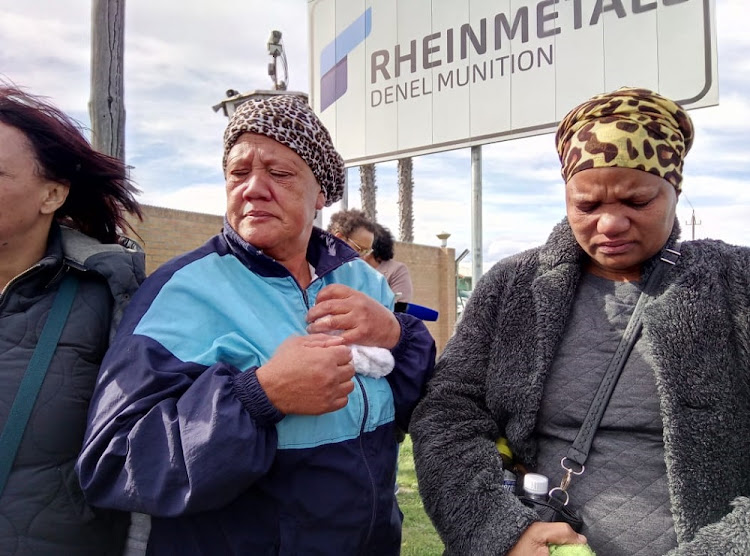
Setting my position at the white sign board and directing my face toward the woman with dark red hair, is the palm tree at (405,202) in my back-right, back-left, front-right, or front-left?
back-right

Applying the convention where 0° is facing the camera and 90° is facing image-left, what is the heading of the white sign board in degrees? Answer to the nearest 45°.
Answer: approximately 45°

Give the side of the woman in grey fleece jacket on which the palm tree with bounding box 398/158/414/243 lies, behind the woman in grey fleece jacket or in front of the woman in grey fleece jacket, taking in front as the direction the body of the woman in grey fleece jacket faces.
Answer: behind

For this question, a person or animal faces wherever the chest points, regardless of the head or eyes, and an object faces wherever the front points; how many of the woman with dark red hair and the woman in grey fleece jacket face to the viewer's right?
0

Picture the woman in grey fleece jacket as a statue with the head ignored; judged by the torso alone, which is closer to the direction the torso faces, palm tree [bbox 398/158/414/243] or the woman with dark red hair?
the woman with dark red hair

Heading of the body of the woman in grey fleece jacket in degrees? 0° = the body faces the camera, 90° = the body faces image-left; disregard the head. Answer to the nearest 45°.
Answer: approximately 0°

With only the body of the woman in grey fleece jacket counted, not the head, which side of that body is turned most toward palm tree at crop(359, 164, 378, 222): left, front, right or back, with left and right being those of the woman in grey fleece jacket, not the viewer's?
back

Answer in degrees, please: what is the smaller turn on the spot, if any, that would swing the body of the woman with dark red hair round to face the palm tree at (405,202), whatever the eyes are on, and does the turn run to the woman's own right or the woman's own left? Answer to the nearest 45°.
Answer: approximately 180°

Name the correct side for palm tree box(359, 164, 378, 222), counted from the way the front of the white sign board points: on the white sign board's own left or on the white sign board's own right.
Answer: on the white sign board's own right

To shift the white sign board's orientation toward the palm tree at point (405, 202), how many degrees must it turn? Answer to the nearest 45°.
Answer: approximately 135° to its right

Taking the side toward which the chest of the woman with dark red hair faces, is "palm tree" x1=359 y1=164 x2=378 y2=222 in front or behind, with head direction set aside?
behind

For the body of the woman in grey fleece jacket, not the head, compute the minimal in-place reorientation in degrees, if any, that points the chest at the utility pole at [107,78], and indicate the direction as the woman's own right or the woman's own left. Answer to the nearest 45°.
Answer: approximately 135° to the woman's own right

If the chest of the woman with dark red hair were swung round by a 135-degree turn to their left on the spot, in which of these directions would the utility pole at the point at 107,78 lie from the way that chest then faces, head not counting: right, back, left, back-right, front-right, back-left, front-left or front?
left
